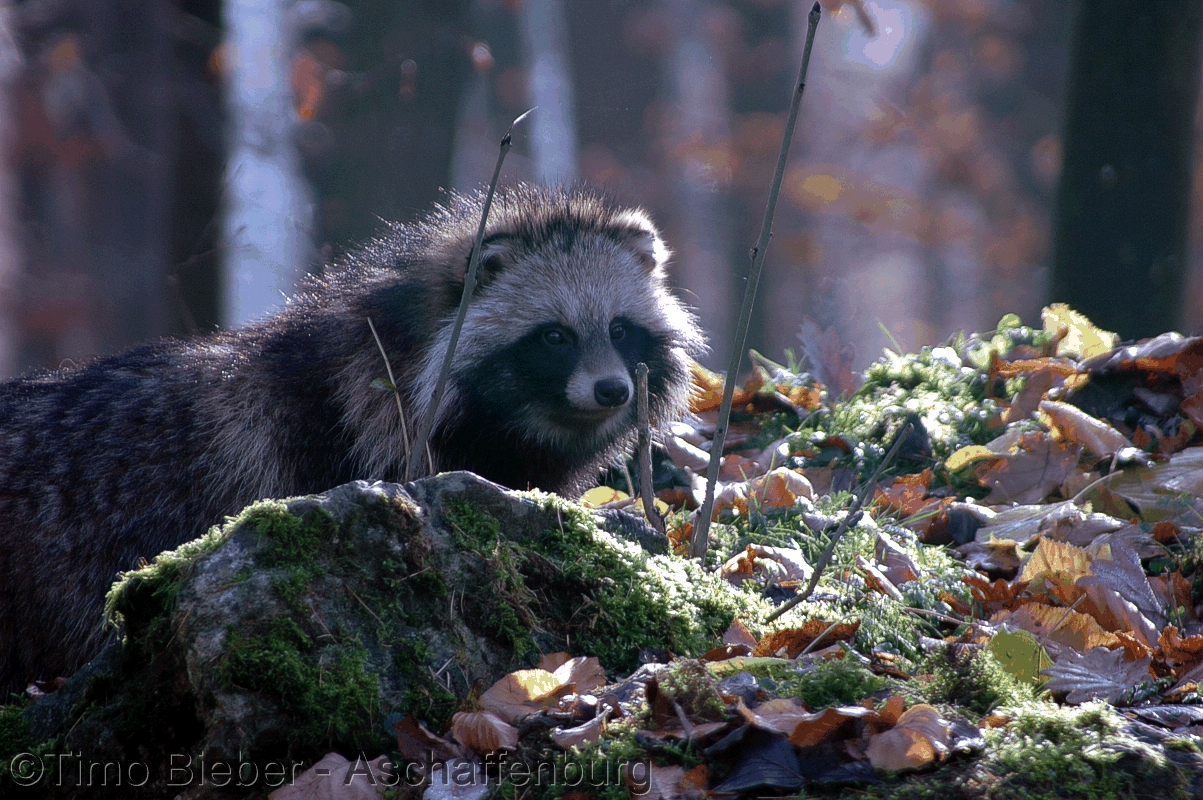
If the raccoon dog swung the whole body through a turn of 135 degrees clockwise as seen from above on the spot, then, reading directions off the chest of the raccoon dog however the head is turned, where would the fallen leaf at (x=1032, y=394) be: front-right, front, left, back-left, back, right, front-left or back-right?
back-left

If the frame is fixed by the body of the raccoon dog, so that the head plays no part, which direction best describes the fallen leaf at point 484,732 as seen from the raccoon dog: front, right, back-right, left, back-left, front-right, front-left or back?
right

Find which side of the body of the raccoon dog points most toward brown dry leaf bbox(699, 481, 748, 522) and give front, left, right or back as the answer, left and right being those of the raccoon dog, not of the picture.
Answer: front

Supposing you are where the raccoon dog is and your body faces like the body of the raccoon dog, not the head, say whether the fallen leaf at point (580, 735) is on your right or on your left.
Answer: on your right

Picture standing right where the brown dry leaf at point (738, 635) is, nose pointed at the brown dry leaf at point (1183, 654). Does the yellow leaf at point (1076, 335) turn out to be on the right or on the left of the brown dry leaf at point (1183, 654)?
left

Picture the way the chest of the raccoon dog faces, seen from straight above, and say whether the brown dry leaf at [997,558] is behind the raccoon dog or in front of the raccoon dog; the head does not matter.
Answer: in front

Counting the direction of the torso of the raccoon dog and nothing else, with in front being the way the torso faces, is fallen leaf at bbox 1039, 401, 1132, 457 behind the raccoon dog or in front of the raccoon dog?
in front

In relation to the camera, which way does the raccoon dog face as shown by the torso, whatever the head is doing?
to the viewer's right

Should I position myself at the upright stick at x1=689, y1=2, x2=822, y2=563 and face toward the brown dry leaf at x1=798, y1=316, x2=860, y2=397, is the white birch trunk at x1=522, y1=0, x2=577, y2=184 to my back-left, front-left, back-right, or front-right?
front-left

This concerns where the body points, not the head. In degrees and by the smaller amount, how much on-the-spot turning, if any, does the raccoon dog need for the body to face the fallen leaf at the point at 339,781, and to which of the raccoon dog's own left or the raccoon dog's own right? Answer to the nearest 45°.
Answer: approximately 90° to the raccoon dog's own right

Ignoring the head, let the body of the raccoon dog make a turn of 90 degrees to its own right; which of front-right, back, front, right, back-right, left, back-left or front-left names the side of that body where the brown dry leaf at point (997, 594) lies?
front-left

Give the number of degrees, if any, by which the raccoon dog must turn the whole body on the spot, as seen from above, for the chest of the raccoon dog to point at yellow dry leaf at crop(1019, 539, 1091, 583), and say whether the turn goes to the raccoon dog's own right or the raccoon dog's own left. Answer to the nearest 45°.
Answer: approximately 45° to the raccoon dog's own right

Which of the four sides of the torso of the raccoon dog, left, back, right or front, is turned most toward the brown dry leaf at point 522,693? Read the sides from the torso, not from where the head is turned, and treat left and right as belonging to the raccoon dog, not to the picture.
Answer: right

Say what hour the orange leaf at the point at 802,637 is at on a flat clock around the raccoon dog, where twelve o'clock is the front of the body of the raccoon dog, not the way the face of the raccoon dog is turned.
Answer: The orange leaf is roughly at 2 o'clock from the raccoon dog.

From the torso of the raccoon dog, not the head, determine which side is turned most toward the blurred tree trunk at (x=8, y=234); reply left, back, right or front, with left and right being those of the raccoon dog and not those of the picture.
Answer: left

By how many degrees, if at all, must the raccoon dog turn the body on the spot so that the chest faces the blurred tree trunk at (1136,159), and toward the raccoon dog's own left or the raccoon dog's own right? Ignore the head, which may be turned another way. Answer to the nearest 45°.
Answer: approximately 90° to the raccoon dog's own left

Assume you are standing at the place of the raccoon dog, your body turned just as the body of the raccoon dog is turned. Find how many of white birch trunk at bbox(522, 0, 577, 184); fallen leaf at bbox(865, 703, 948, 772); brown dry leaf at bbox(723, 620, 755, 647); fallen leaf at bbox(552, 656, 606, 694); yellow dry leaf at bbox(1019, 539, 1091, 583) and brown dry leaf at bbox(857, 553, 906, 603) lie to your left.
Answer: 1
